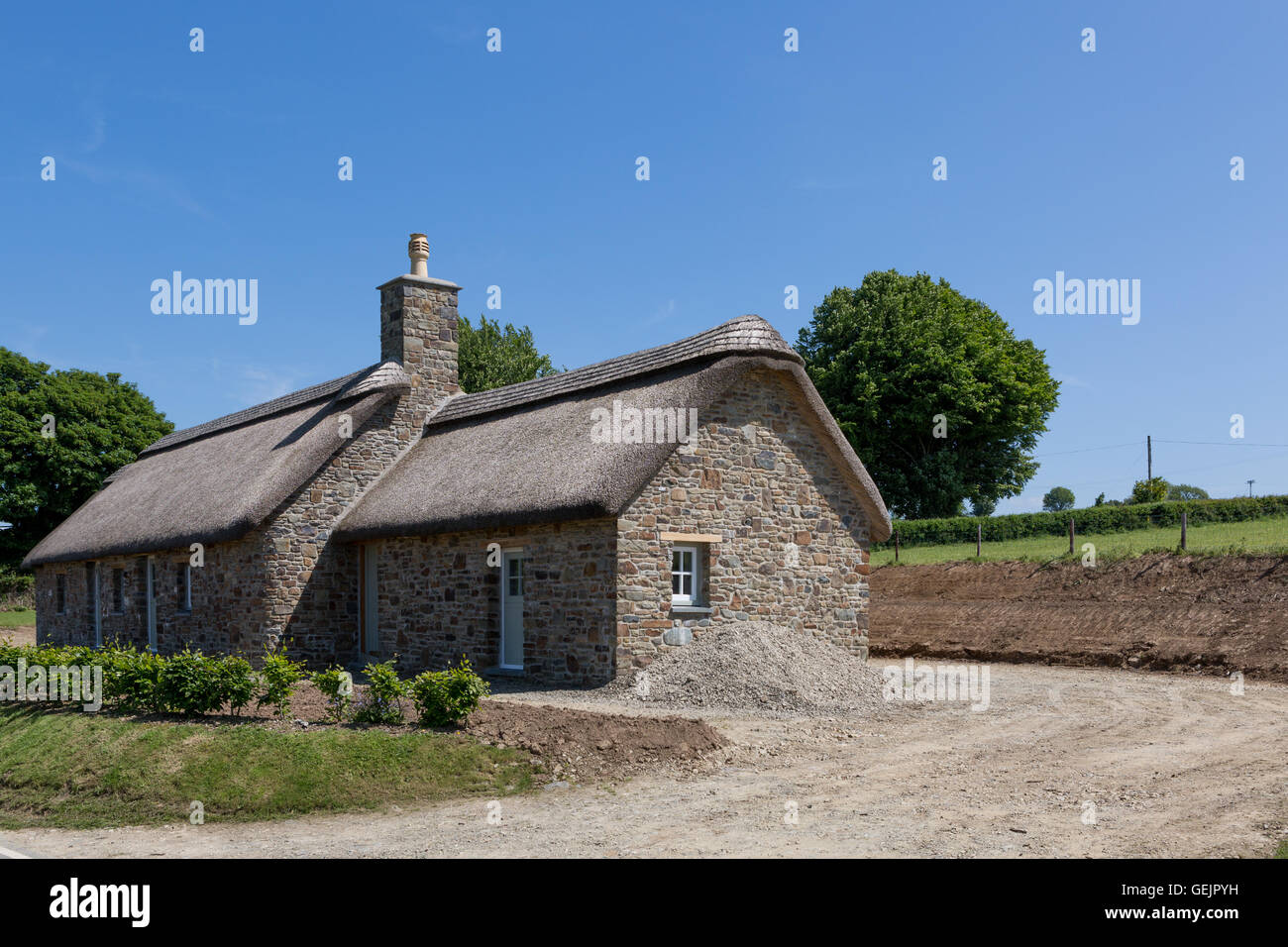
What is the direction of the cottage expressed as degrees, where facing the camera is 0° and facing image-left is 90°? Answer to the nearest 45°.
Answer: approximately 45°

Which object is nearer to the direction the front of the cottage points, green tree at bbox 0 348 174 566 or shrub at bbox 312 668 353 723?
the shrub

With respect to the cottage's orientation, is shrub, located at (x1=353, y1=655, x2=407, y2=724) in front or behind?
in front

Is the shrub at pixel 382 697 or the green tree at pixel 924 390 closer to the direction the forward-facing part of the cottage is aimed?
the shrub

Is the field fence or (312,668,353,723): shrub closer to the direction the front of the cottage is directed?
the shrub

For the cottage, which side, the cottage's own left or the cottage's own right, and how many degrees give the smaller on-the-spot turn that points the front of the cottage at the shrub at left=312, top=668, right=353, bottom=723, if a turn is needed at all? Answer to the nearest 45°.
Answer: approximately 45° to the cottage's own left

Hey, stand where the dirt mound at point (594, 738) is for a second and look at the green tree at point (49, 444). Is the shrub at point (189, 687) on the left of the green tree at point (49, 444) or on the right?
left

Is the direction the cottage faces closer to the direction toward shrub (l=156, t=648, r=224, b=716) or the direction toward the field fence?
the shrub

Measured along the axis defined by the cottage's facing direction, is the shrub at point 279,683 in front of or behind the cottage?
in front

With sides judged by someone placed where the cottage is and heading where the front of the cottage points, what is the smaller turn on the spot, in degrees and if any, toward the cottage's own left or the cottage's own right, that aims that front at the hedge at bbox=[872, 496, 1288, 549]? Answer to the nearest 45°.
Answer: approximately 180°

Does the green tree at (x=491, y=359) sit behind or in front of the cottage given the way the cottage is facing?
behind
